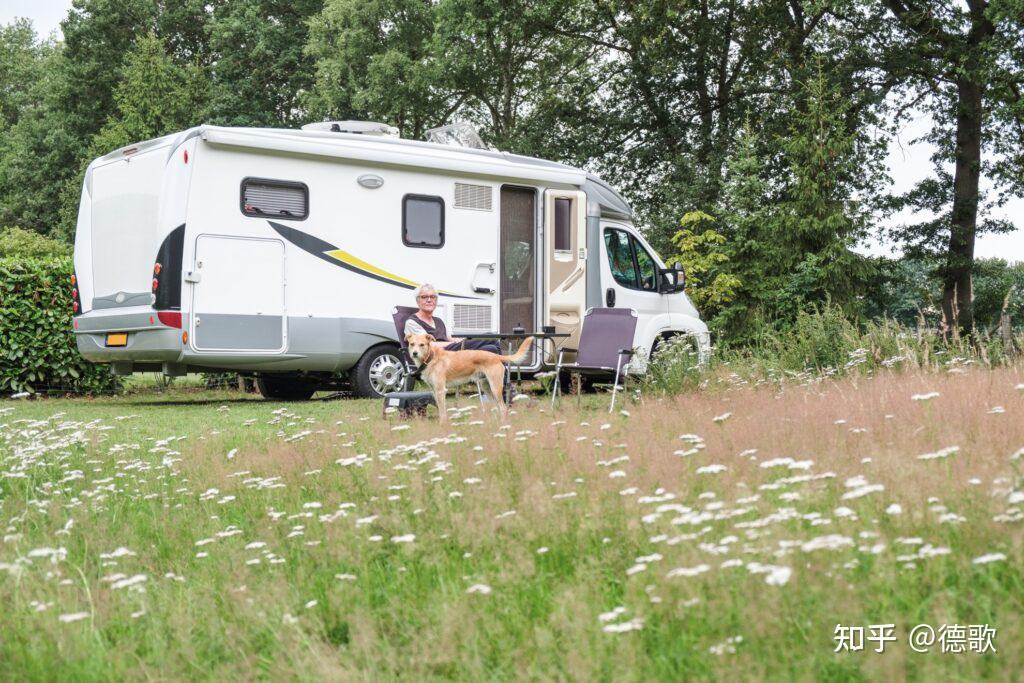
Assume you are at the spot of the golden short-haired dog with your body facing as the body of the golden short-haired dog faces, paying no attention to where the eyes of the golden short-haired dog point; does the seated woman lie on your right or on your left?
on your right

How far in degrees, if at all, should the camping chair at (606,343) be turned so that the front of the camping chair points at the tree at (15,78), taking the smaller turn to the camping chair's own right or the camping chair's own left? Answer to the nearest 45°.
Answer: approximately 90° to the camping chair's own right

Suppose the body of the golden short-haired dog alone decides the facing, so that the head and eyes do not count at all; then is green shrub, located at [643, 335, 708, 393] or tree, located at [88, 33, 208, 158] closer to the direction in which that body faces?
the tree

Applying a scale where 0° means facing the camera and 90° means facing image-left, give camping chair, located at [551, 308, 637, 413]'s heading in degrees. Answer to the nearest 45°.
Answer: approximately 45°

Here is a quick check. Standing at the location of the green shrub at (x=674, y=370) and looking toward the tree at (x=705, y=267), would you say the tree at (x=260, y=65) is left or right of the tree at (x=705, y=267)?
left

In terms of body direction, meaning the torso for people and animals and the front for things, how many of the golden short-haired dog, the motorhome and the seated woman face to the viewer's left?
1

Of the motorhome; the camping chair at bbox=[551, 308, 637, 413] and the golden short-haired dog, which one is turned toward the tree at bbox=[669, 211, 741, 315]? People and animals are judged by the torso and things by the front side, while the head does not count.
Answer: the motorhome

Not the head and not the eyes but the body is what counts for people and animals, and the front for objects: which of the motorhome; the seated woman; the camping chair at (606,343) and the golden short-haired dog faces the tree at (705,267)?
the motorhome

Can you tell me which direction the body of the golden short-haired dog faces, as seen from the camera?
to the viewer's left

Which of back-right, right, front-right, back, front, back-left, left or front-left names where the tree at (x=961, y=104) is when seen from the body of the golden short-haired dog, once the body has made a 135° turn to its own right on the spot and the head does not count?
front

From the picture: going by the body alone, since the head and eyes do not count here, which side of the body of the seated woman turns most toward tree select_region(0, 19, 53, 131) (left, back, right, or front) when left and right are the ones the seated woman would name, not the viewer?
back

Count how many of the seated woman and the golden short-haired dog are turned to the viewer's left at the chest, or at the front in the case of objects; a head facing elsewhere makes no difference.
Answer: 1
